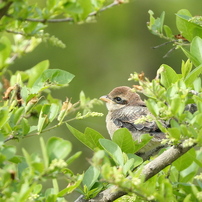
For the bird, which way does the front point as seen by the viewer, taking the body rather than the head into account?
to the viewer's left

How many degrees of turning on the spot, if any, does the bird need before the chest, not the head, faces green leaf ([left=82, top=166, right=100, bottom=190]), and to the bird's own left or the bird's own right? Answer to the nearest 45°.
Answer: approximately 90° to the bird's own left

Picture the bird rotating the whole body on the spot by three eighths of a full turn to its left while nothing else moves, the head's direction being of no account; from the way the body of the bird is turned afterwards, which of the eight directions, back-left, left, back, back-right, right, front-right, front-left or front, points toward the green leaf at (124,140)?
front-right

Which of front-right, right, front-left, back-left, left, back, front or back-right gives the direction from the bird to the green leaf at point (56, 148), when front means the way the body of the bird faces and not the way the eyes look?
front

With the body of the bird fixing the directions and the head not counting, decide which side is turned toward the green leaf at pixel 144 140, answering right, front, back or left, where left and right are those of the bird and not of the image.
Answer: left

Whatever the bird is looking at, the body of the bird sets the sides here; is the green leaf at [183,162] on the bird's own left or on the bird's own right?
on the bird's own left

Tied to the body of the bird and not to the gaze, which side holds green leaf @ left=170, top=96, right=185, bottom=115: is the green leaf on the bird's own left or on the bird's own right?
on the bird's own left

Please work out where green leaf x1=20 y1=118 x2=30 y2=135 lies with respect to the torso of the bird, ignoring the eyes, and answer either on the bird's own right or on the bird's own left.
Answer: on the bird's own left
